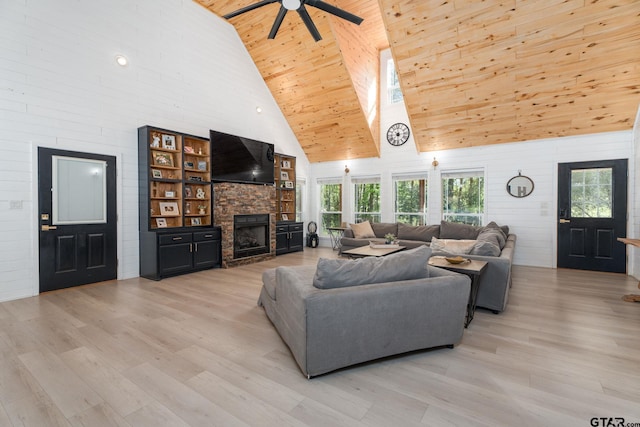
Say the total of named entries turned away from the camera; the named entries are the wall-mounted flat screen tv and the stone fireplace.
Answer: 0

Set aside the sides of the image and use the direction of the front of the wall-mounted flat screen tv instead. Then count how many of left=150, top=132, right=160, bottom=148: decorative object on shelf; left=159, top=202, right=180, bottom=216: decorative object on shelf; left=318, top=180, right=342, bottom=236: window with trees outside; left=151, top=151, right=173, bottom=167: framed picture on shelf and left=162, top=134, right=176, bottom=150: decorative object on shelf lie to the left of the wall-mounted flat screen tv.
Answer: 1

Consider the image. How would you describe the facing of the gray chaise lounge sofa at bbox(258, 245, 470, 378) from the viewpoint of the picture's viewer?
facing away from the viewer and to the left of the viewer

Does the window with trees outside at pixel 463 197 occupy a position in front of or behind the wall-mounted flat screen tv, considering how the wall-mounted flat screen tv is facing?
in front

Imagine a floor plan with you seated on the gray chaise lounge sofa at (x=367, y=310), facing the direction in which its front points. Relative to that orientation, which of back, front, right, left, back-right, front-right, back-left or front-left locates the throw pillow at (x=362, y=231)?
front-right

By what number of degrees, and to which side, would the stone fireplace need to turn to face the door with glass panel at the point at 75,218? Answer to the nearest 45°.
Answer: approximately 90° to its right

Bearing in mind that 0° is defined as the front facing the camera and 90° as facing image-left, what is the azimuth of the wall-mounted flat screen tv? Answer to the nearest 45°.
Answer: approximately 315°

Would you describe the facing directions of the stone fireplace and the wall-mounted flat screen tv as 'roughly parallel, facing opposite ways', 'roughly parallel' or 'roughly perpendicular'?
roughly parallel

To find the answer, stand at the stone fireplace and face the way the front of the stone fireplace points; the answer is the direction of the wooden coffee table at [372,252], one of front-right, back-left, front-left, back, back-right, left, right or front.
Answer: front

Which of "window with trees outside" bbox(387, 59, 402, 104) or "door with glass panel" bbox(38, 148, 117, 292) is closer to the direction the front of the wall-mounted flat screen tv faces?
the window with trees outside

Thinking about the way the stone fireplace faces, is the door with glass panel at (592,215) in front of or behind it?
in front

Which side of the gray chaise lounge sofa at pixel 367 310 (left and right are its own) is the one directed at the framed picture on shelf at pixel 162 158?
front

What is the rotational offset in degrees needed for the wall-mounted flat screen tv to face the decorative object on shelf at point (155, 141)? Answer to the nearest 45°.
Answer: approximately 90° to its right

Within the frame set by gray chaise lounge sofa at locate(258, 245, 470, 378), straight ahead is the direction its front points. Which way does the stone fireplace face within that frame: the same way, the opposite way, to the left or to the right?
the opposite way

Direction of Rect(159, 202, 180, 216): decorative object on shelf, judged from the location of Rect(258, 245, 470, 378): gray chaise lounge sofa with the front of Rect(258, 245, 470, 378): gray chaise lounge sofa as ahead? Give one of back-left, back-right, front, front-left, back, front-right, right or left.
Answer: front
